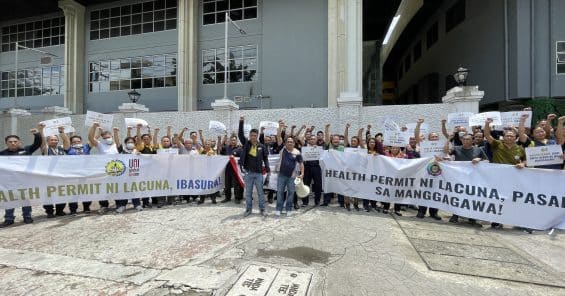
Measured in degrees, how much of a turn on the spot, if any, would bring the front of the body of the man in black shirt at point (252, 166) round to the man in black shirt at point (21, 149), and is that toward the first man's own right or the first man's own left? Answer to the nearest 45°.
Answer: approximately 90° to the first man's own right

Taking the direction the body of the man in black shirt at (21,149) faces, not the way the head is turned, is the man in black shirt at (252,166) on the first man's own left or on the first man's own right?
on the first man's own left

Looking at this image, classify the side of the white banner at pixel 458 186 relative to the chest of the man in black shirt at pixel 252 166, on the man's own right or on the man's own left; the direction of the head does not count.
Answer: on the man's own left

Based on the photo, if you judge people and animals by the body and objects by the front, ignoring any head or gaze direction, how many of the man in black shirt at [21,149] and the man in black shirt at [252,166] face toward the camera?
2
